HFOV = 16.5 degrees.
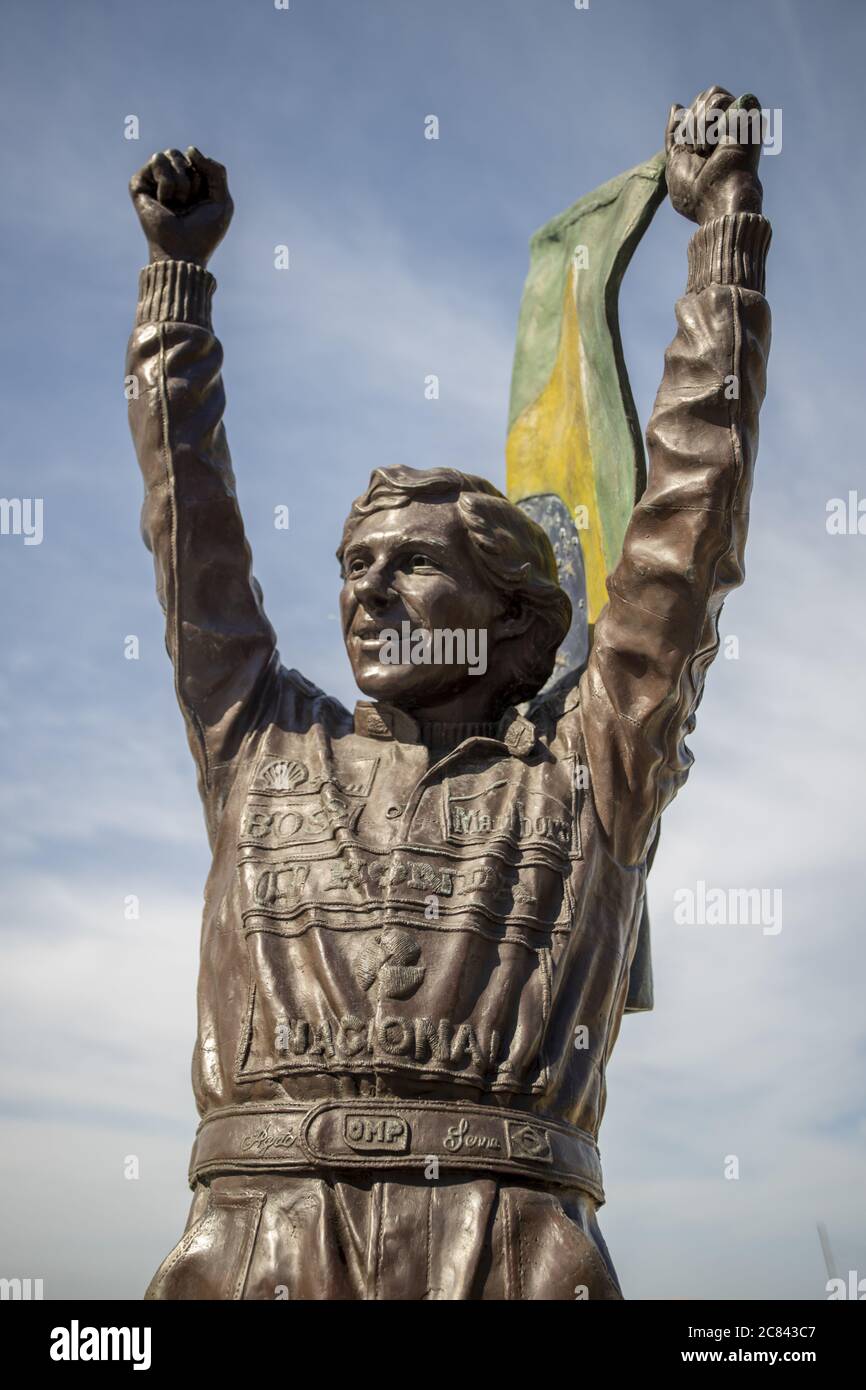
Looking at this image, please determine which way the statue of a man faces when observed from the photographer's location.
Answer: facing the viewer
